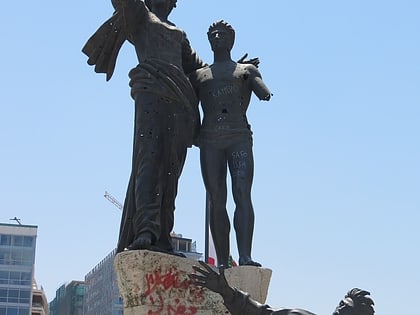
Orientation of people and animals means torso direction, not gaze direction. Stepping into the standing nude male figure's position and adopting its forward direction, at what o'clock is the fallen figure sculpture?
The fallen figure sculpture is roughly at 12 o'clock from the standing nude male figure.

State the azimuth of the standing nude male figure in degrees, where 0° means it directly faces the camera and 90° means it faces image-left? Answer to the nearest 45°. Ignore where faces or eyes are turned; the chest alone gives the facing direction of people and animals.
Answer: approximately 0°

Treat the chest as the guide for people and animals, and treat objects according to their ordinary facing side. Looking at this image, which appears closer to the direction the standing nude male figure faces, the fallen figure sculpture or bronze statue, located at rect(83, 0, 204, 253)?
the fallen figure sculpture

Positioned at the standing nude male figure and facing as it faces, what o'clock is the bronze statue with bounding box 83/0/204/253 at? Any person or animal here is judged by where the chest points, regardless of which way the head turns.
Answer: The bronze statue is roughly at 2 o'clock from the standing nude male figure.
